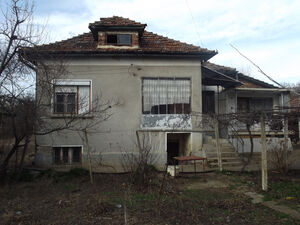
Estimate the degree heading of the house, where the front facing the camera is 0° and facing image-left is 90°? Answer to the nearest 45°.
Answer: approximately 0°
